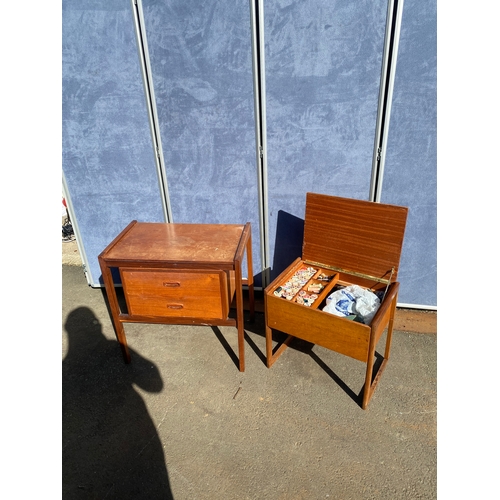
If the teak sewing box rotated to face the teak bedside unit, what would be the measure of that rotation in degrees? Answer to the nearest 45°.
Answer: approximately 45° to its right

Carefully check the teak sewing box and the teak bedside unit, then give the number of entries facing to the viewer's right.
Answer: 0

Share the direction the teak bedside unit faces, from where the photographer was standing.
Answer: facing the viewer

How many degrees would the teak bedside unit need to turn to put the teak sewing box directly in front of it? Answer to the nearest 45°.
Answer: approximately 90° to its left

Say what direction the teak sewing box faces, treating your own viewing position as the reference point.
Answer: facing the viewer and to the left of the viewer
